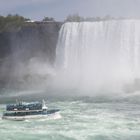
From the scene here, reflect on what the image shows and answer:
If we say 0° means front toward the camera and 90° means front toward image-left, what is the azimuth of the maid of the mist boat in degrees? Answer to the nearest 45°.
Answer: approximately 270°
